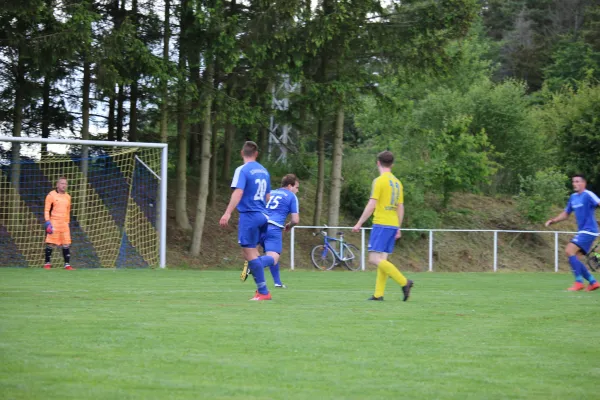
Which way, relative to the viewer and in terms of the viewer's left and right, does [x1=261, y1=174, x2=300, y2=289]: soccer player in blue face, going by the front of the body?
facing away from the viewer and to the right of the viewer

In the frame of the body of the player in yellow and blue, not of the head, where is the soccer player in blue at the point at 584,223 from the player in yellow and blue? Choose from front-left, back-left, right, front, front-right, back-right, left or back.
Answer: right

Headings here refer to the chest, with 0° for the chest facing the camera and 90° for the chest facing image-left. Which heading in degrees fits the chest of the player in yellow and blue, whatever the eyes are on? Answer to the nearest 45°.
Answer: approximately 135°

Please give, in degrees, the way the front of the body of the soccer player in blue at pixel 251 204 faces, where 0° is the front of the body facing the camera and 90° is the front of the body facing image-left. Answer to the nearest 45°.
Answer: approximately 135°

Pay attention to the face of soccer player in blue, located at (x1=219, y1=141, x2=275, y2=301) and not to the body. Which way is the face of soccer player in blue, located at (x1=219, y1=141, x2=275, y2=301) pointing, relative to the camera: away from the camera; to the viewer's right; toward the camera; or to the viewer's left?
away from the camera

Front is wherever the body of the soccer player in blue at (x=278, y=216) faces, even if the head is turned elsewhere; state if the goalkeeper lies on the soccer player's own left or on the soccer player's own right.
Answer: on the soccer player's own left

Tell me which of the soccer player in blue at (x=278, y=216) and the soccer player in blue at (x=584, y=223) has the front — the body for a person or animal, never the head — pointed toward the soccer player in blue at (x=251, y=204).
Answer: the soccer player in blue at (x=584, y=223)

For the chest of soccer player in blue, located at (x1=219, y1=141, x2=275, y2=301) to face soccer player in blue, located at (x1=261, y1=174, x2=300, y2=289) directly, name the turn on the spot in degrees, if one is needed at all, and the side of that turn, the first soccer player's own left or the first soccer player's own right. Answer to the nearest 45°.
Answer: approximately 45° to the first soccer player's own right

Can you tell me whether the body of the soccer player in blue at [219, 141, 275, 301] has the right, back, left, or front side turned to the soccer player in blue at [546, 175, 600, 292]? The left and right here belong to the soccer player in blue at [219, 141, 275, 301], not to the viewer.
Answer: right

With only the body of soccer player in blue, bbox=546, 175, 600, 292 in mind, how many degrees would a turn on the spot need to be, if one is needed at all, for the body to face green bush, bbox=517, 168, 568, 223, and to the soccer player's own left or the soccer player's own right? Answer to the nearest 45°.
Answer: approximately 135° to the soccer player's own right

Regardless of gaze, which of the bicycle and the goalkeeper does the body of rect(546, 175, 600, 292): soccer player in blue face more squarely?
the goalkeeper

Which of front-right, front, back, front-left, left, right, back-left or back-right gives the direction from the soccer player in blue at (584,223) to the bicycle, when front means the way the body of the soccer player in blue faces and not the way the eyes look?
right

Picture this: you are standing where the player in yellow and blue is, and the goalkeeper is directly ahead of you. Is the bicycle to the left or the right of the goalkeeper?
right

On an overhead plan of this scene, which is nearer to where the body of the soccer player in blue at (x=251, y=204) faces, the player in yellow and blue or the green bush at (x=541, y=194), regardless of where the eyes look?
the green bush

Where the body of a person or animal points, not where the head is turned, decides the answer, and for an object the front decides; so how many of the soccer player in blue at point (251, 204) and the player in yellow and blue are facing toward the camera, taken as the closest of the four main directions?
0
